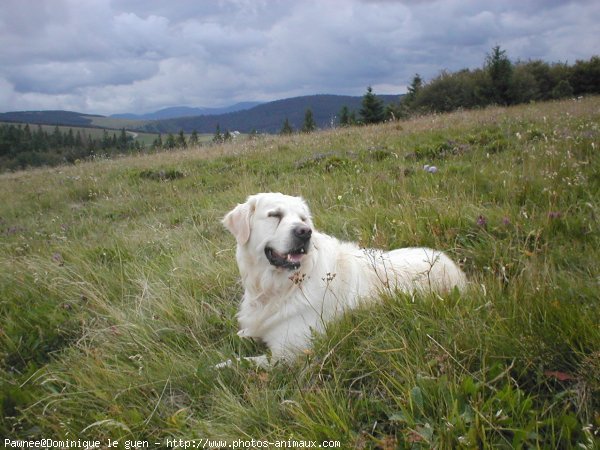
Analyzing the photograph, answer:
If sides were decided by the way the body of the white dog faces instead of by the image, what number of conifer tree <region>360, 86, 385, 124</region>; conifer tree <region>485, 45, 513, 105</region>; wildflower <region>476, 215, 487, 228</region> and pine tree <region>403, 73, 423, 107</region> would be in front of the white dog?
0

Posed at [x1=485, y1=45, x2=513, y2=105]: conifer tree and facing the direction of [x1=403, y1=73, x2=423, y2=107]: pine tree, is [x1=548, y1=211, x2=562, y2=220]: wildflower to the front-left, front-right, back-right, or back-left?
back-left

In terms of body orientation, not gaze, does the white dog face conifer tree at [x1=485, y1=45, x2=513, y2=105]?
no

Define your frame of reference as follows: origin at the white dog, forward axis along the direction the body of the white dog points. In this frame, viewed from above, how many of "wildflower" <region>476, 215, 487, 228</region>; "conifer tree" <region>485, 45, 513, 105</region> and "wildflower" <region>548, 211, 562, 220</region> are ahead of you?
0

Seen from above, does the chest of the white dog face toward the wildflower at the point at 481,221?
no

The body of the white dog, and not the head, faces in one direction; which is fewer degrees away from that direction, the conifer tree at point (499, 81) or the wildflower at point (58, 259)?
the wildflower

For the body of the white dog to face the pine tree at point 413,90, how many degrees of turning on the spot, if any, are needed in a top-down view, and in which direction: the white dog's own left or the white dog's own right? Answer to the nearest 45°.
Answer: approximately 135° to the white dog's own right

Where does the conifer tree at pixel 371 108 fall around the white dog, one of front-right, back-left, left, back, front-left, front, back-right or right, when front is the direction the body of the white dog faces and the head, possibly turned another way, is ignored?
back-right

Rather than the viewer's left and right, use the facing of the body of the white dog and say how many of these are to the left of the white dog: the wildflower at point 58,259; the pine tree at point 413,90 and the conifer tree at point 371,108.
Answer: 0

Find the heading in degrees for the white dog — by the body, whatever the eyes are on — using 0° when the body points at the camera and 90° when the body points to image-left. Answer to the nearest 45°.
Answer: approximately 45°

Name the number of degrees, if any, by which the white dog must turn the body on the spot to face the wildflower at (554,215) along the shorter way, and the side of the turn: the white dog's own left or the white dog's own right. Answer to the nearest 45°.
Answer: approximately 135° to the white dog's own left

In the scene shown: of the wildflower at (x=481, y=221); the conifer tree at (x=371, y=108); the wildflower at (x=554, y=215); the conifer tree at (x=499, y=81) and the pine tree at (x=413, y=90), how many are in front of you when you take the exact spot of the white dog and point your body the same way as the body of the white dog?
0
